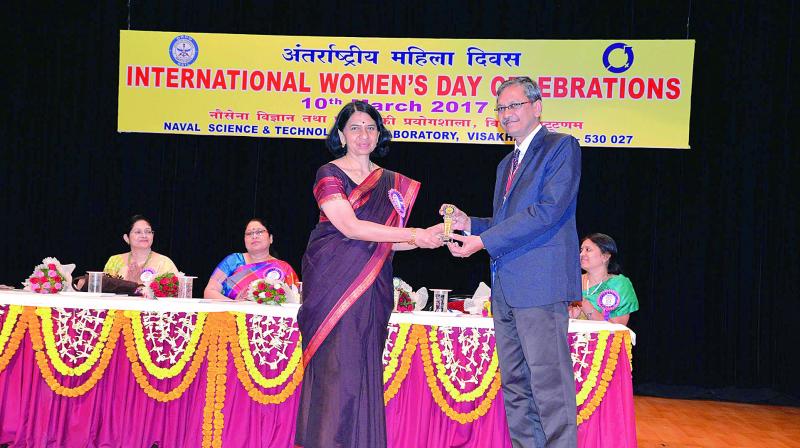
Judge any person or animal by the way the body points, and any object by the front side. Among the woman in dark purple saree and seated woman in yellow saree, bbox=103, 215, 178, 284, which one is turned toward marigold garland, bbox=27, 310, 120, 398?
the seated woman in yellow saree

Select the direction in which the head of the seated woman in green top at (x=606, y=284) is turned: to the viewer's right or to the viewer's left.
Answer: to the viewer's left

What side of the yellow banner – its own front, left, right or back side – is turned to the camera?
front

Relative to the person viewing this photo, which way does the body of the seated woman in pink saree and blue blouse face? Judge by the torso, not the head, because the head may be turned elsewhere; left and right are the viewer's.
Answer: facing the viewer

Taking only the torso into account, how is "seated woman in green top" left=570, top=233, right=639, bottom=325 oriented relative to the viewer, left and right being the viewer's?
facing the viewer and to the left of the viewer

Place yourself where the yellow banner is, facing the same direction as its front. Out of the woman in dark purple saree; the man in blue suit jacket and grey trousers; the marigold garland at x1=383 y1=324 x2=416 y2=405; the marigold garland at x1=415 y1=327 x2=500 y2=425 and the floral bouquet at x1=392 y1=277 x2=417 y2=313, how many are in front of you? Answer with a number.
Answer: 5

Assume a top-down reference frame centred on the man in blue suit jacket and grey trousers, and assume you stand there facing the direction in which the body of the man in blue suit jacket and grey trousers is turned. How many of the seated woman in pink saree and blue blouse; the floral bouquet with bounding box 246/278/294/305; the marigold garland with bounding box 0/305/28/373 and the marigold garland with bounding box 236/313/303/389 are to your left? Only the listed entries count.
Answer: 0

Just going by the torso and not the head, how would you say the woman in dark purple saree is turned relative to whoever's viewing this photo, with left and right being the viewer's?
facing the viewer and to the right of the viewer

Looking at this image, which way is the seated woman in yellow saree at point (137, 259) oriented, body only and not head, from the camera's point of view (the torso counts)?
toward the camera

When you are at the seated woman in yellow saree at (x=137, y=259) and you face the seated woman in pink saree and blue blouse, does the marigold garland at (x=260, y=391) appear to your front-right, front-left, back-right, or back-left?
front-right

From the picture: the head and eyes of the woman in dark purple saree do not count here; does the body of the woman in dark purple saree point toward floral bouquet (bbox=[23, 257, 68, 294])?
no

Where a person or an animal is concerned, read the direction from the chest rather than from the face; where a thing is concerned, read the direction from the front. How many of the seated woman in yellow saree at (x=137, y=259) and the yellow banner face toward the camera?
2

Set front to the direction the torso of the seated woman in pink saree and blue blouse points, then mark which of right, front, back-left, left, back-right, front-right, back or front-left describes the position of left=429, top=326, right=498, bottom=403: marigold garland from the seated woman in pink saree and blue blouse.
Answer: front-left

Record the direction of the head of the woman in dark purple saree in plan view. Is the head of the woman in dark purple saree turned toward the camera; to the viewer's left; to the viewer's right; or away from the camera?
toward the camera

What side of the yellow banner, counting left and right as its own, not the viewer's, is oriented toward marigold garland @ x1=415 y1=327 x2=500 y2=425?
front

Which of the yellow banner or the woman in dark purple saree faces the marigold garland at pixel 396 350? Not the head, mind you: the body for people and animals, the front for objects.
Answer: the yellow banner
